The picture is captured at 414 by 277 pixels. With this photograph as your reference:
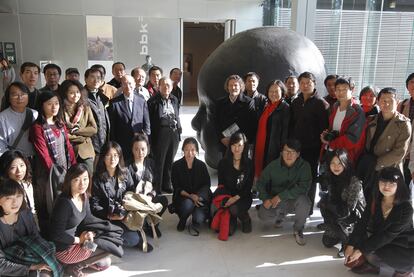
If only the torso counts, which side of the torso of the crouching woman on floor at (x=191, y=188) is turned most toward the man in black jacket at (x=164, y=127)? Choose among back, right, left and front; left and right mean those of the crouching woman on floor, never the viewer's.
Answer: back

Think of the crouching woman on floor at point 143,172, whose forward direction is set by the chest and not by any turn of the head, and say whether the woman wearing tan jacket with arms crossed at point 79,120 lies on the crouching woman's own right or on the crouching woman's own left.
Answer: on the crouching woman's own right

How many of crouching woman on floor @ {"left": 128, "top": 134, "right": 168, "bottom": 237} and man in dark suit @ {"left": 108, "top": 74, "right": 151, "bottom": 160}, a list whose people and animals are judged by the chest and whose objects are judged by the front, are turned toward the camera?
2

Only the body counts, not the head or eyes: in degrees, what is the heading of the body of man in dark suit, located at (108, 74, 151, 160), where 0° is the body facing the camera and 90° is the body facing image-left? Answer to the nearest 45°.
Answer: approximately 0°
